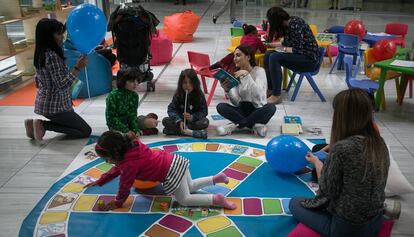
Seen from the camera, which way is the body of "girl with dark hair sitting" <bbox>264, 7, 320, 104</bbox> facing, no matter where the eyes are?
to the viewer's left

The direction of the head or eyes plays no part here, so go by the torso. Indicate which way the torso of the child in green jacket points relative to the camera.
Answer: to the viewer's right

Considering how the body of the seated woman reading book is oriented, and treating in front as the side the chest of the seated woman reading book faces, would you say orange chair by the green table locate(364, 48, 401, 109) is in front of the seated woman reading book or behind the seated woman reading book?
behind

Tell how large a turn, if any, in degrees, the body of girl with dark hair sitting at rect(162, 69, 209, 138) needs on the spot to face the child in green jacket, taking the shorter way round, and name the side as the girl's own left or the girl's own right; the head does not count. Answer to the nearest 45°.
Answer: approximately 45° to the girl's own right

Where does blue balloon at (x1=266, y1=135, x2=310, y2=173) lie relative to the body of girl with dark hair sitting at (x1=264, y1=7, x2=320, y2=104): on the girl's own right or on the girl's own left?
on the girl's own left

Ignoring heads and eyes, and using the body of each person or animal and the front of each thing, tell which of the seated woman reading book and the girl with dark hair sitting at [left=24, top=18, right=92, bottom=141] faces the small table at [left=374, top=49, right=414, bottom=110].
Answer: the girl with dark hair sitting

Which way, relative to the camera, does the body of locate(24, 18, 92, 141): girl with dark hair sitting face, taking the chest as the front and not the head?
to the viewer's right
